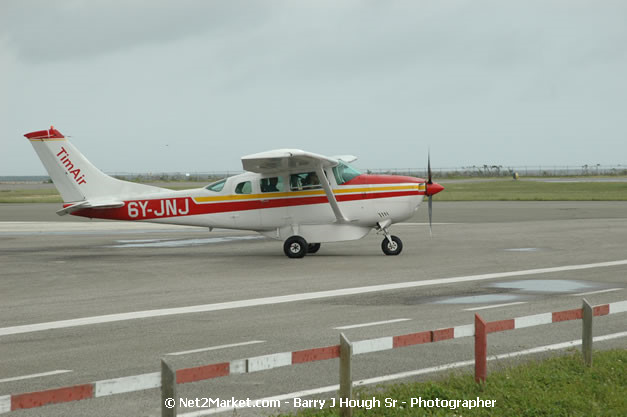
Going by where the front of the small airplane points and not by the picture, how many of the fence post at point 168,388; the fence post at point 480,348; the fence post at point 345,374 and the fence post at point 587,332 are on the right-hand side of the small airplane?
4

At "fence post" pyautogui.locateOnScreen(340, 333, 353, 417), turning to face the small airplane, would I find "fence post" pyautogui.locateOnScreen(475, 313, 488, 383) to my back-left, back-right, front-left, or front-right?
front-right

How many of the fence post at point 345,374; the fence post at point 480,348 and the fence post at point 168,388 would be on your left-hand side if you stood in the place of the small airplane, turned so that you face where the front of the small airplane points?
0

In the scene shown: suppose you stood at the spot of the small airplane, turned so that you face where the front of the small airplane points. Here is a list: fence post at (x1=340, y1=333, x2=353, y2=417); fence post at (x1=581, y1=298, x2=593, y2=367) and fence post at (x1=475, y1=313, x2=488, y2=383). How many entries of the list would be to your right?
3

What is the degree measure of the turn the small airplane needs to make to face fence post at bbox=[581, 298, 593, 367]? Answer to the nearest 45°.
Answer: approximately 90° to its right

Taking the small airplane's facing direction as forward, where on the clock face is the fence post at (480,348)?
The fence post is roughly at 3 o'clock from the small airplane.

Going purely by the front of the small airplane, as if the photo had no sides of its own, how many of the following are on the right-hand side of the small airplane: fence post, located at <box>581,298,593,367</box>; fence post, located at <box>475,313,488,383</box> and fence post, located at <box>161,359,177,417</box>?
3

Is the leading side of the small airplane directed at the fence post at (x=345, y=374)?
no

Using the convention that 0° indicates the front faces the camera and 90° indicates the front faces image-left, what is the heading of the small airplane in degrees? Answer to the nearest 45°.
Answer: approximately 270°

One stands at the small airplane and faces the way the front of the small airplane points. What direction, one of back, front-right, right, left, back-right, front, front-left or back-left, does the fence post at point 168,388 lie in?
right
